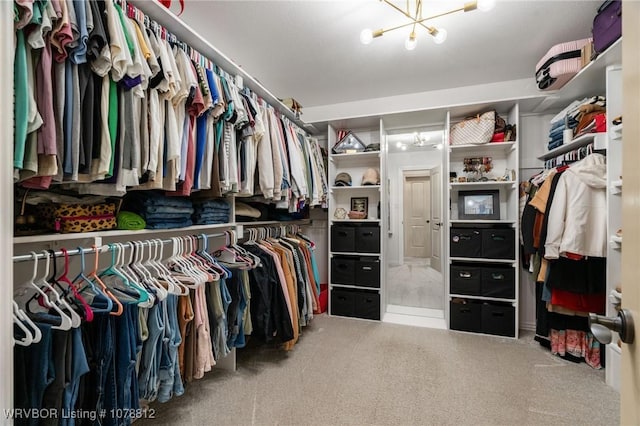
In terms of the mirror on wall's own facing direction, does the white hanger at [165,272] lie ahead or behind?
ahead

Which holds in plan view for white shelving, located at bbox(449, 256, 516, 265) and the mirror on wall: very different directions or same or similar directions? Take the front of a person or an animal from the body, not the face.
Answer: same or similar directions

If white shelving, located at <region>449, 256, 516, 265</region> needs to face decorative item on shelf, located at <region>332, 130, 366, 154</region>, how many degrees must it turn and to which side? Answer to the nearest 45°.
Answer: approximately 90° to its right

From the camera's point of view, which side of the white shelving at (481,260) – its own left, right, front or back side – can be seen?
front

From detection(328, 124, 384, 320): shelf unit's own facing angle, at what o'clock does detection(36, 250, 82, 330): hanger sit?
The hanger is roughly at 1 o'clock from the shelf unit.

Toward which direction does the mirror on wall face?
toward the camera

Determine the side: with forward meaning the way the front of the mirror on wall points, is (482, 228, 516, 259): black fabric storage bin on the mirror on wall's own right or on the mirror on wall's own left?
on the mirror on wall's own left

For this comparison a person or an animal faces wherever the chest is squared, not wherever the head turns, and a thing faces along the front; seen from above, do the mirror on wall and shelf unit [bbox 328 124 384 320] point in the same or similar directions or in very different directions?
same or similar directions

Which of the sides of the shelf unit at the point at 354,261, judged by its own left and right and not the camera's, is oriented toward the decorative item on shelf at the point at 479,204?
left

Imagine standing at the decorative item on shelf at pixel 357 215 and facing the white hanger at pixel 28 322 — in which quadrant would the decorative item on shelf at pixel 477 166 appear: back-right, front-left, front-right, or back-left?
back-left

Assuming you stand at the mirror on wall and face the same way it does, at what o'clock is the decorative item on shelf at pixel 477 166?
The decorative item on shelf is roughly at 10 o'clock from the mirror on wall.

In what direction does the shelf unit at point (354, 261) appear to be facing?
toward the camera

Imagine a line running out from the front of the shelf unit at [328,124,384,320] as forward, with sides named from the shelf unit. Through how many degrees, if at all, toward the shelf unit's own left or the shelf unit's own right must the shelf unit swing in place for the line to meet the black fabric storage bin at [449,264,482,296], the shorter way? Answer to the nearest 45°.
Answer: approximately 90° to the shelf unit's own left

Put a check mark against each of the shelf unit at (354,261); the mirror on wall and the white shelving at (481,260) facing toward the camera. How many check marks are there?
3

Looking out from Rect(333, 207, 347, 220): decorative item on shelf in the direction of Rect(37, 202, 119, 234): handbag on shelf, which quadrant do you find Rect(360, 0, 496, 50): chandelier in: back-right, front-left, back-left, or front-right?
front-left
